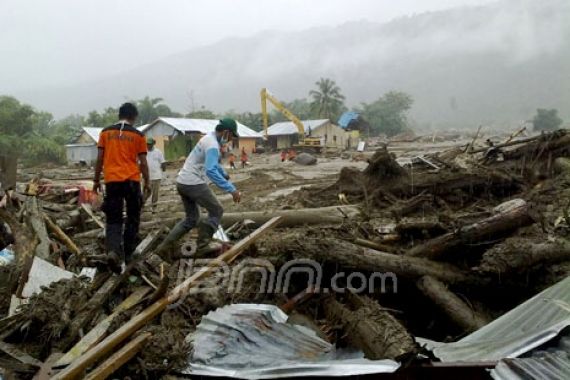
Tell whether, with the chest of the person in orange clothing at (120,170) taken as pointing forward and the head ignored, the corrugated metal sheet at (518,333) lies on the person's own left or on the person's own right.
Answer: on the person's own right

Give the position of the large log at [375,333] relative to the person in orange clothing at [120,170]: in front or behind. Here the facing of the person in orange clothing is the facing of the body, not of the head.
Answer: behind

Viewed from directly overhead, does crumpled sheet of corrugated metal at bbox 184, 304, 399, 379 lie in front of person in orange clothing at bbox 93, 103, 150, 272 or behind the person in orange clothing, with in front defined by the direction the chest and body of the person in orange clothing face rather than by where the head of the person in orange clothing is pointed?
behind

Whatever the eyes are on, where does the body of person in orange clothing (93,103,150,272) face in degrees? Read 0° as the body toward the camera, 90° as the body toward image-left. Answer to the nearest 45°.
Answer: approximately 180°

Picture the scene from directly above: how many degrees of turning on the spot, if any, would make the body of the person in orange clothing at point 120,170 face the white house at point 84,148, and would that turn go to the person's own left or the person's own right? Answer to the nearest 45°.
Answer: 0° — they already face it

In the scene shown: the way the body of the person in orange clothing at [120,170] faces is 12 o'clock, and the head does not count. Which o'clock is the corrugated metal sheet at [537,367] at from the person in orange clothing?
The corrugated metal sheet is roughly at 5 o'clock from the person in orange clothing.

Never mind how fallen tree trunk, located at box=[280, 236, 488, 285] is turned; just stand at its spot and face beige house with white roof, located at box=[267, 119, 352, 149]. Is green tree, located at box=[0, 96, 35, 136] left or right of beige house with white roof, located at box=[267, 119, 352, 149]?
left

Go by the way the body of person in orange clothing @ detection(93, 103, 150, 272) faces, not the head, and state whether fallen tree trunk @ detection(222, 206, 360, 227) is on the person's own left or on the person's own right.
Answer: on the person's own right

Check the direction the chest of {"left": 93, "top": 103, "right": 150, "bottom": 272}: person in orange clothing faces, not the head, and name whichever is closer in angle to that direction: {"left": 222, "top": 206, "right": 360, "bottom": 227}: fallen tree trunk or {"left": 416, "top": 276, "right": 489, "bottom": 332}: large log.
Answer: the fallen tree trunk

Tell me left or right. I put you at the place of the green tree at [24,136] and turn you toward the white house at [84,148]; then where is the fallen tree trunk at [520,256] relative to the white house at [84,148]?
right

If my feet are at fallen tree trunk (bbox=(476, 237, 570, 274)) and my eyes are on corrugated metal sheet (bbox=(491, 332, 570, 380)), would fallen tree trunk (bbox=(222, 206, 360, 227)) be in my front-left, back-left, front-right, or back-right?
back-right

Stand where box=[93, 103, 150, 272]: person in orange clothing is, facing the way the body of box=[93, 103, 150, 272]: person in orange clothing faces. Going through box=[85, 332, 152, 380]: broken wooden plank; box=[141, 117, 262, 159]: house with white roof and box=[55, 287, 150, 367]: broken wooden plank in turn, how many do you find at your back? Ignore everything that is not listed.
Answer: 2

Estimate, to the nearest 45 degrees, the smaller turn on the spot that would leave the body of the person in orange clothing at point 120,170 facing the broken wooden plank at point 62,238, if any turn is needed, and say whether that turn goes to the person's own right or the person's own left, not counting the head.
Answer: approximately 45° to the person's own left
